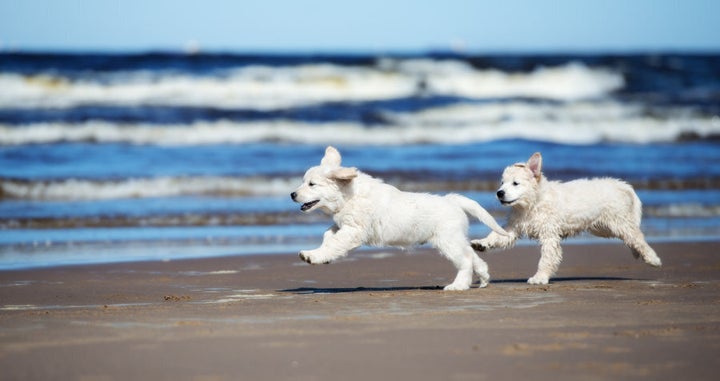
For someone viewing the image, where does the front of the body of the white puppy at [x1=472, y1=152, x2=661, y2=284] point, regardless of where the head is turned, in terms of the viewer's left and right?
facing to the left of the viewer

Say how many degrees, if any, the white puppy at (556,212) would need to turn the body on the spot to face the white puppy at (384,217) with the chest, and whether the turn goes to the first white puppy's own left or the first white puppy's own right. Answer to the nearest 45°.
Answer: approximately 45° to the first white puppy's own left

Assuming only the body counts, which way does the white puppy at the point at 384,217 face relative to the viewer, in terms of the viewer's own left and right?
facing to the left of the viewer

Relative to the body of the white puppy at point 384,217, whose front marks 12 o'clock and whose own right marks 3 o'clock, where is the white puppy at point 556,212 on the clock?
the white puppy at point 556,212 is roughly at 5 o'clock from the white puppy at point 384,217.

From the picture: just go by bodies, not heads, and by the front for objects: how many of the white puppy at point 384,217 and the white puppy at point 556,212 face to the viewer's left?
2
